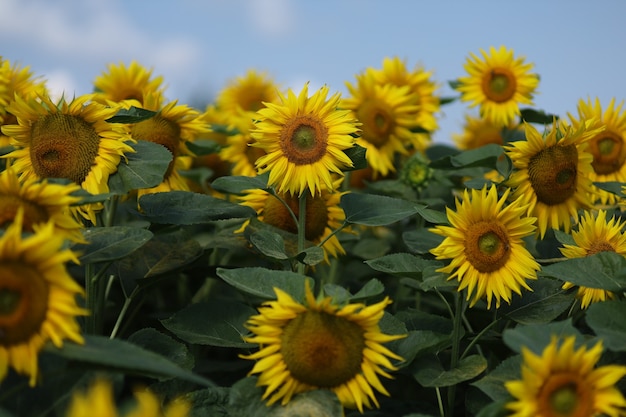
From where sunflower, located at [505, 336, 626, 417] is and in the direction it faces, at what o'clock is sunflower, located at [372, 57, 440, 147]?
sunflower, located at [372, 57, 440, 147] is roughly at 5 o'clock from sunflower, located at [505, 336, 626, 417].

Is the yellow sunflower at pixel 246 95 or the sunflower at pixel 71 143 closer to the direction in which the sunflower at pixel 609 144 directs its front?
the sunflower

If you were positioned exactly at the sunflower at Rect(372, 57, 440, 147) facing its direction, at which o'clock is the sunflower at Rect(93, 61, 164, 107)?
the sunflower at Rect(93, 61, 164, 107) is roughly at 2 o'clock from the sunflower at Rect(372, 57, 440, 147).

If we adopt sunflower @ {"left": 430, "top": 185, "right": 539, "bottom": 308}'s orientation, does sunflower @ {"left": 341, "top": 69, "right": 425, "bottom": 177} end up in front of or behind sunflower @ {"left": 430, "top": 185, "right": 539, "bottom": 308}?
behind
